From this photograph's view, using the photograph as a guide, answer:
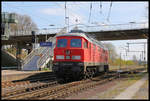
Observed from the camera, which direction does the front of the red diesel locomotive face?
facing the viewer and to the left of the viewer
